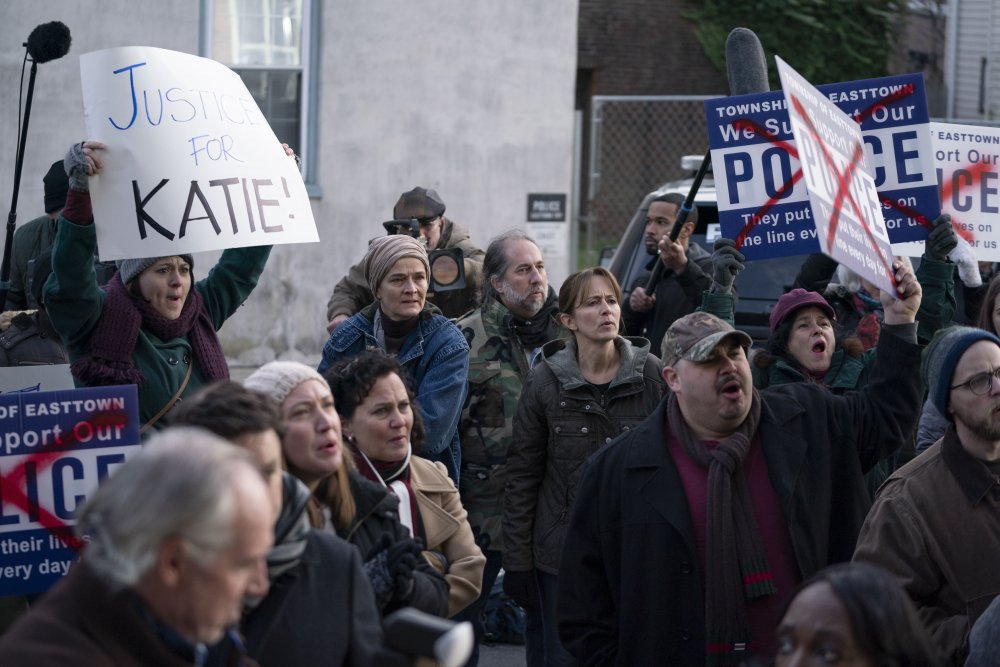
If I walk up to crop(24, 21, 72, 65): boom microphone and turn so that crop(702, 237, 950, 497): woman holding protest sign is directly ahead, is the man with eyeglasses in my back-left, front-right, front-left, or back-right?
front-right

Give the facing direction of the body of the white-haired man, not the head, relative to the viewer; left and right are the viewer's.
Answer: facing to the right of the viewer

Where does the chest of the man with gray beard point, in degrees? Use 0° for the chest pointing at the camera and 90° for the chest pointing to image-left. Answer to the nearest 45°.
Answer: approximately 315°

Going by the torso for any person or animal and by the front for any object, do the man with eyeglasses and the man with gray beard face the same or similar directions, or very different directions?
same or similar directions

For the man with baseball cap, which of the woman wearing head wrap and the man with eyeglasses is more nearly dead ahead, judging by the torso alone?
the man with eyeglasses

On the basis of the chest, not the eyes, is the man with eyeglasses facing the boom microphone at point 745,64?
no

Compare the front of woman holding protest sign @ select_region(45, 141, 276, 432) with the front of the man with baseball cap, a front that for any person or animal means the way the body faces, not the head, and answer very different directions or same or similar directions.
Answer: same or similar directions

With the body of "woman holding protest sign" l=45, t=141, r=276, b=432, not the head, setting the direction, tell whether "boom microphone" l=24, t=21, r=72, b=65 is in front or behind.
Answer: behind

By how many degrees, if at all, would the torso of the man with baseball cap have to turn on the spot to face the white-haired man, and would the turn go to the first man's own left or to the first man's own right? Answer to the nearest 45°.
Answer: approximately 90° to the first man's own right

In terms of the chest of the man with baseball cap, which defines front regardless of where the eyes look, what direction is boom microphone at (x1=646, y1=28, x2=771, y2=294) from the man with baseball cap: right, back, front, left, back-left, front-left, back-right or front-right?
back-left

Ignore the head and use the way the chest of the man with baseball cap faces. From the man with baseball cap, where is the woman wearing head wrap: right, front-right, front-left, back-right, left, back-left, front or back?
back

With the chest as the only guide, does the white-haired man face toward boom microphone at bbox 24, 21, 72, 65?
no

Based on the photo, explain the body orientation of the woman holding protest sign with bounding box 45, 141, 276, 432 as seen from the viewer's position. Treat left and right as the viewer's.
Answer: facing the viewer and to the right of the viewer

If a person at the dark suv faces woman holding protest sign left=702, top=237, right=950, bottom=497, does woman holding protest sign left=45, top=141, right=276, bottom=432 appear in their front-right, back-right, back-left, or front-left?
front-right

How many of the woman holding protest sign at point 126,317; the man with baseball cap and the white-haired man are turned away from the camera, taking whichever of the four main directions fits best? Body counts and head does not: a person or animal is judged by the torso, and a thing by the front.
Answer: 0
